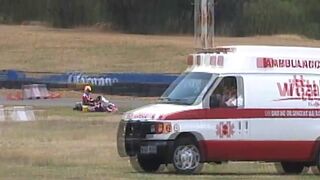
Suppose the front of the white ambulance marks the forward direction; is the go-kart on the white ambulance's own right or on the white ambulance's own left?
on the white ambulance's own right

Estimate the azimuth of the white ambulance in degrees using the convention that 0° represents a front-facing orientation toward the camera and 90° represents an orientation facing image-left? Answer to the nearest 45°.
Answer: approximately 45°
